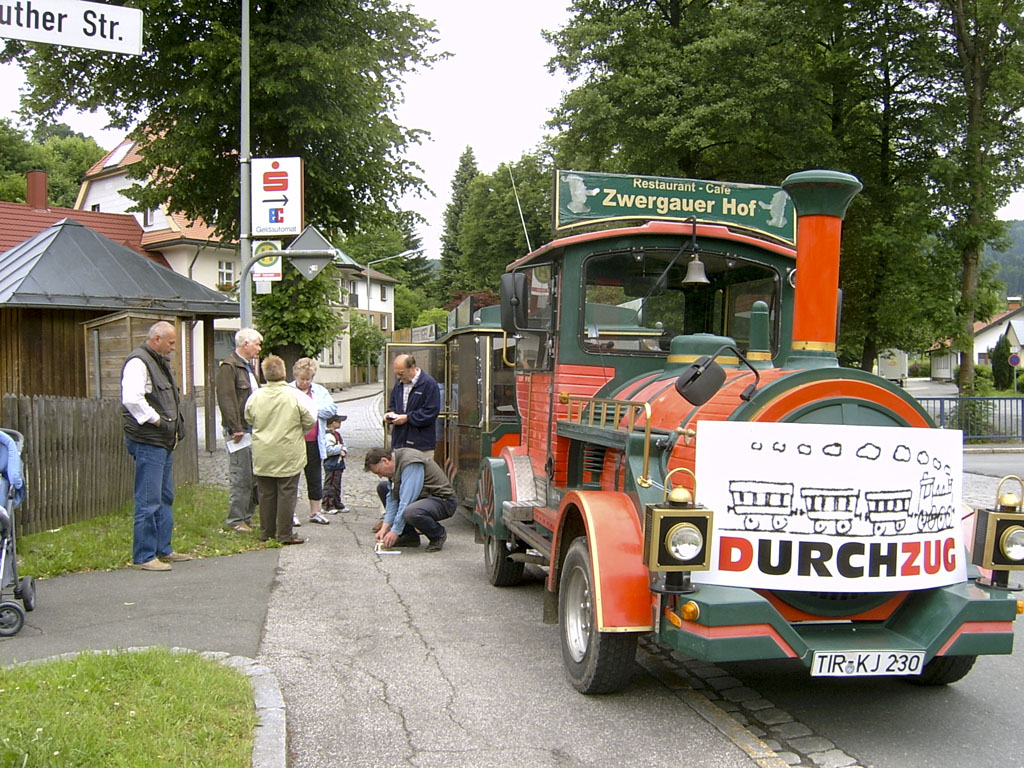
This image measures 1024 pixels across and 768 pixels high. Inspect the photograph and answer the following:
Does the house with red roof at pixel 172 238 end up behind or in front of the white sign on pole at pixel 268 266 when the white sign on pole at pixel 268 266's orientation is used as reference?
behind

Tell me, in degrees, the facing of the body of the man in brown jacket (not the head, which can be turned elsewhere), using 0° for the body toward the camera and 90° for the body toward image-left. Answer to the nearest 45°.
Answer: approximately 270°

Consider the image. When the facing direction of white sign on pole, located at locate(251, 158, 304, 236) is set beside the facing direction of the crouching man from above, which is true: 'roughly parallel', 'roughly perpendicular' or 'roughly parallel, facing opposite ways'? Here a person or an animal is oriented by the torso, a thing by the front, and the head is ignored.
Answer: roughly perpendicular

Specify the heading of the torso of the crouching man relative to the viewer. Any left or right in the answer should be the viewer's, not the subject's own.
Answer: facing to the left of the viewer

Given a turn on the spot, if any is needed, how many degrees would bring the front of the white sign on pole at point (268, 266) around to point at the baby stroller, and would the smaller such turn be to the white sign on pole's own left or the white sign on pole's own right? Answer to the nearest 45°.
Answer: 0° — it already faces it

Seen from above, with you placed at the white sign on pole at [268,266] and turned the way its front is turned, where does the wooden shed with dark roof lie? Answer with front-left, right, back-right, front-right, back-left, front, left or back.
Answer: back-right

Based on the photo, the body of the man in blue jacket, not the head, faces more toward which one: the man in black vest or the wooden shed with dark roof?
the man in black vest

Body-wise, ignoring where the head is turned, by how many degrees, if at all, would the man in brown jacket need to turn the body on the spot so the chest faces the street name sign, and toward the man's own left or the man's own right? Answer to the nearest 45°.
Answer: approximately 90° to the man's own right

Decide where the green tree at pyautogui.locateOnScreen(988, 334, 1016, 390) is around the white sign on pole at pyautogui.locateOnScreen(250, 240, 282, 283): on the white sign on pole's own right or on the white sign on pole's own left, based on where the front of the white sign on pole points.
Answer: on the white sign on pole's own left
